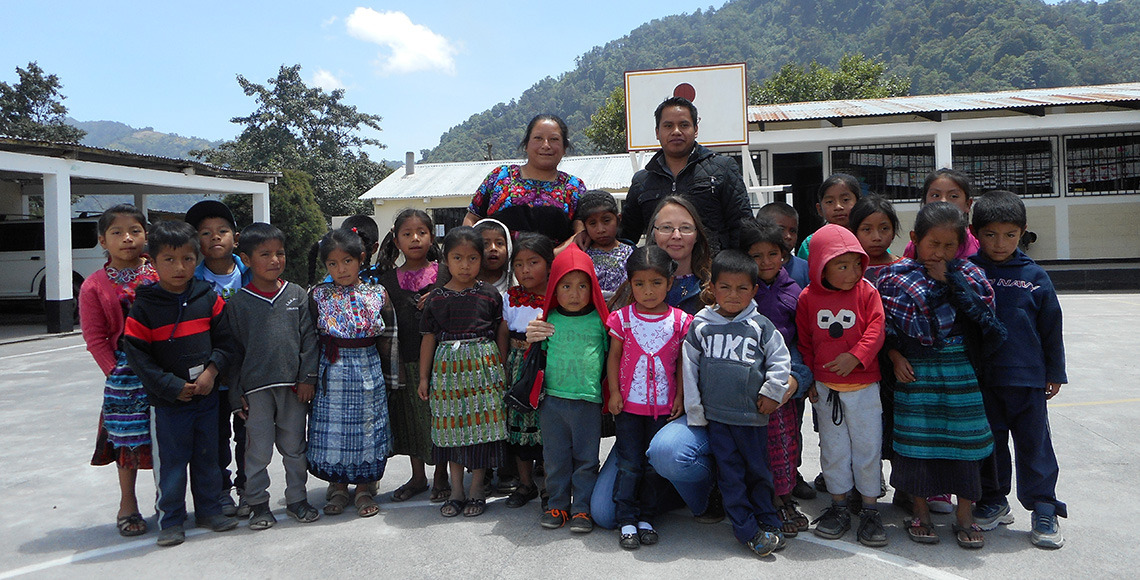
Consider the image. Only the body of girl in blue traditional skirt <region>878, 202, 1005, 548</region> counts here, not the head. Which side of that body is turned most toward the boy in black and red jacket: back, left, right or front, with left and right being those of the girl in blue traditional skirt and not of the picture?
right

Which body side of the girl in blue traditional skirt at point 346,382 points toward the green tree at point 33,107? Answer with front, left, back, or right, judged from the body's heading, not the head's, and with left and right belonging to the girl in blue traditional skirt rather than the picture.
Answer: back

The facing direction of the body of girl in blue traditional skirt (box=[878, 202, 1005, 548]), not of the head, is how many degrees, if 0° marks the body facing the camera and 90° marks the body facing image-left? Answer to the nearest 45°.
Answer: approximately 0°

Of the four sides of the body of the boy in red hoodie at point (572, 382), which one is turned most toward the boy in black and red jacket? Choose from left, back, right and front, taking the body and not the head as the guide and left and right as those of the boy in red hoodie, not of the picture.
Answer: right

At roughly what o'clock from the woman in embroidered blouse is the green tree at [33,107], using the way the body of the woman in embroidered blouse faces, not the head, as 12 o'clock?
The green tree is roughly at 5 o'clock from the woman in embroidered blouse.

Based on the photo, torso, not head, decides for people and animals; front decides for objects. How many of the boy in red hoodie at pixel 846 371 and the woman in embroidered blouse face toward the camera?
2

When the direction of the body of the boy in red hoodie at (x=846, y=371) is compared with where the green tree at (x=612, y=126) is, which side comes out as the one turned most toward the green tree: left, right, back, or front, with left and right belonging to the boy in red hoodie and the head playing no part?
back

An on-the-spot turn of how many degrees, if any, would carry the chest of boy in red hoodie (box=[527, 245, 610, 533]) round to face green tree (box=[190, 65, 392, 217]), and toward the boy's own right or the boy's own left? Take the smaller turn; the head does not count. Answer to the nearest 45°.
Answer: approximately 180°

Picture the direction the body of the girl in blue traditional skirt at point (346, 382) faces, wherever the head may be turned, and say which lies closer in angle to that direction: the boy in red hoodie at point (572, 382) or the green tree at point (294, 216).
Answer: the boy in red hoodie

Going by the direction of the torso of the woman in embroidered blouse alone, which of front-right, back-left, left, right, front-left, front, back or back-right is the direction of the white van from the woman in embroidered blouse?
back-right
